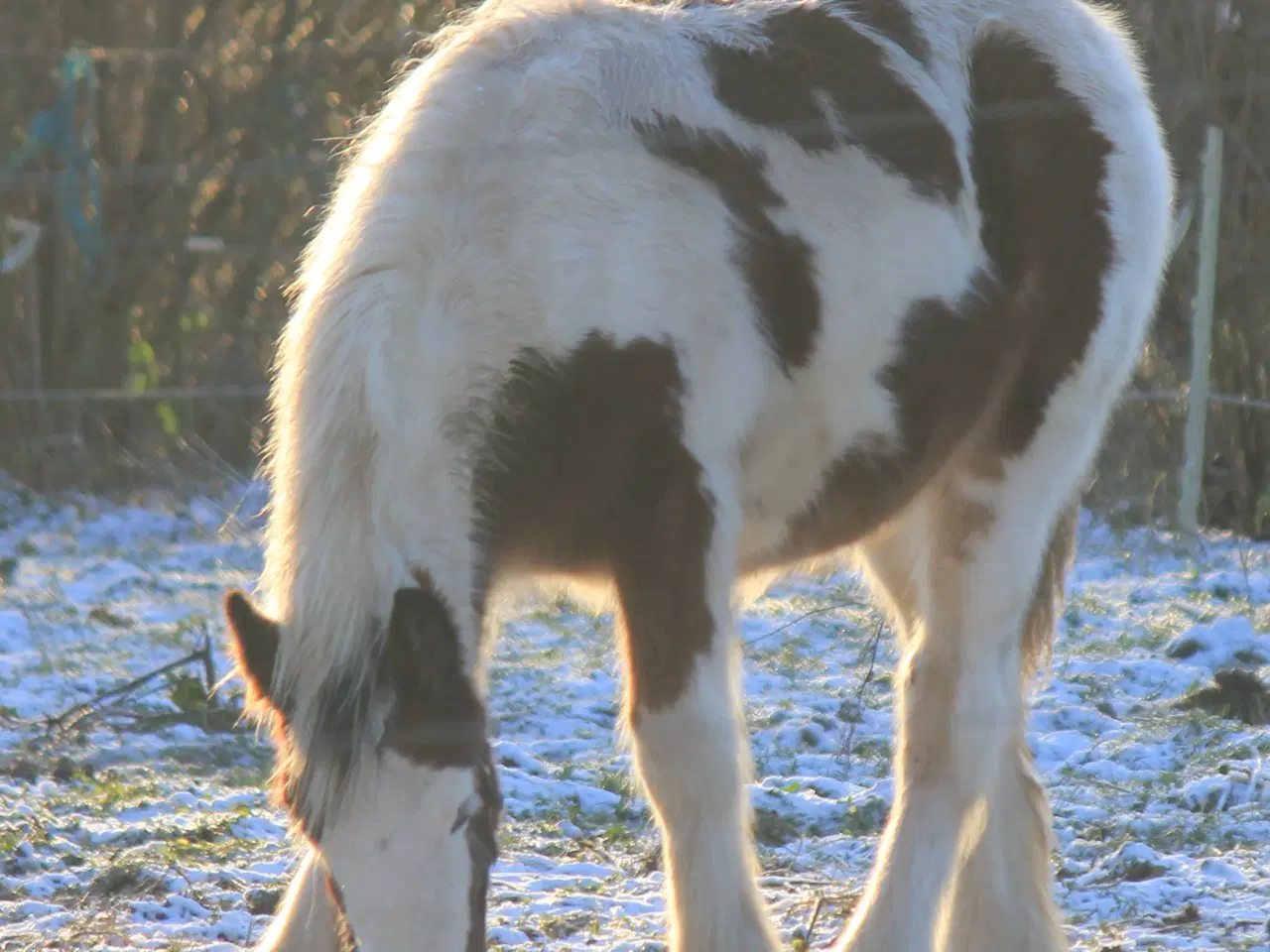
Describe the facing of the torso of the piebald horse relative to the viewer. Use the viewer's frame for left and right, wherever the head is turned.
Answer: facing the viewer and to the left of the viewer

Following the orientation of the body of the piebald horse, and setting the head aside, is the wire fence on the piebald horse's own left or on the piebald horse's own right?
on the piebald horse's own right

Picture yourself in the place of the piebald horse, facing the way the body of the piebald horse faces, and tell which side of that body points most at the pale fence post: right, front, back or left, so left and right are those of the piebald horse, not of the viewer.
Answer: back
